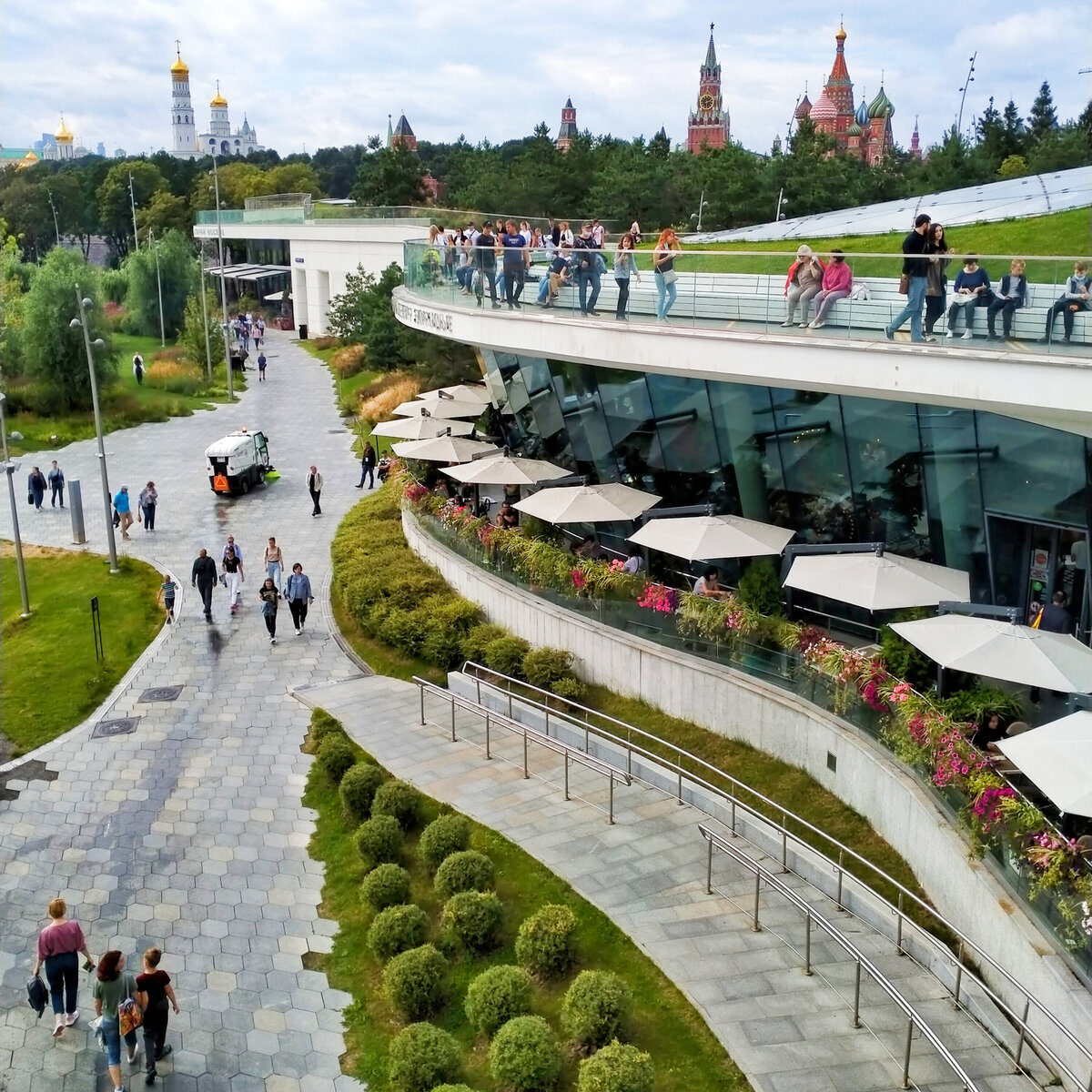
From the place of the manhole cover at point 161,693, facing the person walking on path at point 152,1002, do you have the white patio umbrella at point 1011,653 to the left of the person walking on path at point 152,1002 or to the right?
left

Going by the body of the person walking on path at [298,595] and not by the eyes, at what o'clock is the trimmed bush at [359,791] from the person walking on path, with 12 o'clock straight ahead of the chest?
The trimmed bush is roughly at 12 o'clock from the person walking on path.

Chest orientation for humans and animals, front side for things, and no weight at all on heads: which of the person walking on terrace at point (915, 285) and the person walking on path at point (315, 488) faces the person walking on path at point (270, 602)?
the person walking on path at point (315, 488)

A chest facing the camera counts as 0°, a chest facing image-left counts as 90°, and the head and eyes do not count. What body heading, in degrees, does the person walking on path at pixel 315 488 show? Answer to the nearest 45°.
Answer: approximately 0°

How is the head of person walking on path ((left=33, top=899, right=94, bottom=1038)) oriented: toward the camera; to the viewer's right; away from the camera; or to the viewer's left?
away from the camera

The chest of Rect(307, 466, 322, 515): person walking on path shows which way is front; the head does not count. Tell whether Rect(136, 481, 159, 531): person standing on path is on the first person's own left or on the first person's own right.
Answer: on the first person's own right
